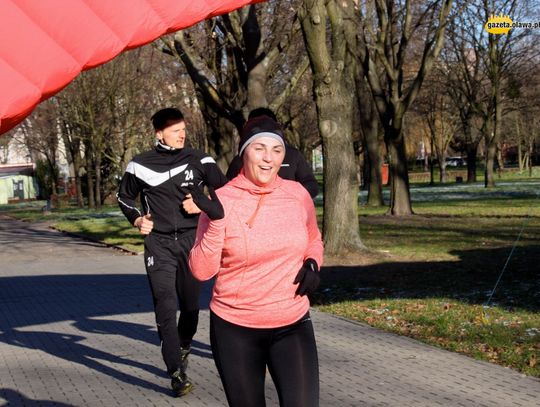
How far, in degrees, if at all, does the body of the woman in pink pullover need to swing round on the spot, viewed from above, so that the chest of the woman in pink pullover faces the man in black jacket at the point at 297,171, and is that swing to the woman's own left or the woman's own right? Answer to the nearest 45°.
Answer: approximately 180°

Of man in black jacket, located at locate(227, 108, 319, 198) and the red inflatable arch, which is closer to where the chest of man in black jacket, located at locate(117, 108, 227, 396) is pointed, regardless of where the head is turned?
the red inflatable arch

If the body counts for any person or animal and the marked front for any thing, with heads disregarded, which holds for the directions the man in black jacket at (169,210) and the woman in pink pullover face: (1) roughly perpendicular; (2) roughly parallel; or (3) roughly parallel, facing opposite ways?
roughly parallel

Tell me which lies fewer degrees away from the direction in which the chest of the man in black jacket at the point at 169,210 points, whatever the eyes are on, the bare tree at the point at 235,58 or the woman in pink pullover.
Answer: the woman in pink pullover

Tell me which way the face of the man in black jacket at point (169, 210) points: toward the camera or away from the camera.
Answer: toward the camera

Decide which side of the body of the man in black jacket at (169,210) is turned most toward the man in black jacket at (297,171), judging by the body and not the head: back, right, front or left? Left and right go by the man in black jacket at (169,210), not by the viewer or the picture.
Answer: left

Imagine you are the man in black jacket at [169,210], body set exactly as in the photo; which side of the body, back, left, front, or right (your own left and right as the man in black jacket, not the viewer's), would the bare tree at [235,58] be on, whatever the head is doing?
back

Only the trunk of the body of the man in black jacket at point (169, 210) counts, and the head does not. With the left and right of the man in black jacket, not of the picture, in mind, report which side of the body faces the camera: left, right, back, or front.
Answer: front

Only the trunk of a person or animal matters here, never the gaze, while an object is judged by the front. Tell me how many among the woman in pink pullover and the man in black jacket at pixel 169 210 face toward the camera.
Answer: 2

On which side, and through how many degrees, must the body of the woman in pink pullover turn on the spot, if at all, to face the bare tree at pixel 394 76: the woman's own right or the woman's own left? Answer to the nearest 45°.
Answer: approximately 180°

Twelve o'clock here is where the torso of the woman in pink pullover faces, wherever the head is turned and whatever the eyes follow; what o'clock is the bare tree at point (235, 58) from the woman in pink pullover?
The bare tree is roughly at 6 o'clock from the woman in pink pullover.

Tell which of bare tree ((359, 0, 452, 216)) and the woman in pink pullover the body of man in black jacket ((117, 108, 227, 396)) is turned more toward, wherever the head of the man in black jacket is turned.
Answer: the woman in pink pullover
